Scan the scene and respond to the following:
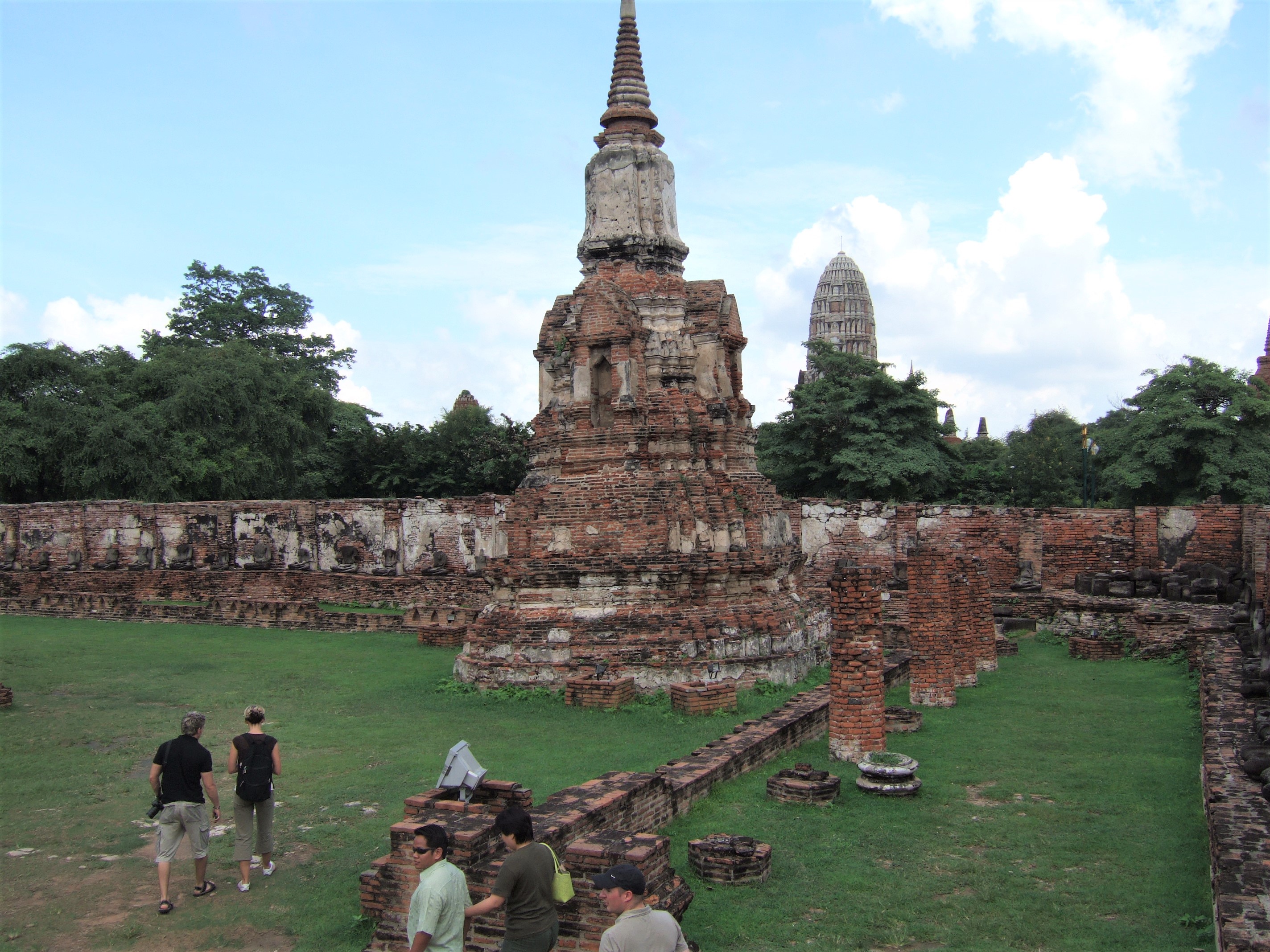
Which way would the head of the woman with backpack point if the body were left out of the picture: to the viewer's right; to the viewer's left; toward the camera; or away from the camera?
away from the camera

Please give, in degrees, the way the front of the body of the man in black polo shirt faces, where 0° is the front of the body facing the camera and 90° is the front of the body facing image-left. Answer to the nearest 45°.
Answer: approximately 180°

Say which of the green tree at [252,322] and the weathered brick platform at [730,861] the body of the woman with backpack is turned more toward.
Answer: the green tree

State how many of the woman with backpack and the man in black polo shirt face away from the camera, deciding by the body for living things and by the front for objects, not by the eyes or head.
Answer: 2

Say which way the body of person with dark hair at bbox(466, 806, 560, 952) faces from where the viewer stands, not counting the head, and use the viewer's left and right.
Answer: facing away from the viewer and to the left of the viewer

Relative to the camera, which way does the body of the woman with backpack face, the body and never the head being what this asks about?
away from the camera

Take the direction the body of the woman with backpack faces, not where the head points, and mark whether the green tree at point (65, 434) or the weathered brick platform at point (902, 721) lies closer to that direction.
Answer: the green tree

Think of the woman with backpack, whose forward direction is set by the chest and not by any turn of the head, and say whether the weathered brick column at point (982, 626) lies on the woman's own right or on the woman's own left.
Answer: on the woman's own right

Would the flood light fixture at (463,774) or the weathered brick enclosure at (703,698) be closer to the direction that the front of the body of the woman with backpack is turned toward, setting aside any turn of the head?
the weathered brick enclosure

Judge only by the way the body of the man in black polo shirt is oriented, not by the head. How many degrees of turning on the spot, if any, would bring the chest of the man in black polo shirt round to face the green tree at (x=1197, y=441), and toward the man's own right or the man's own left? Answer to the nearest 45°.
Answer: approximately 45° to the man's own right

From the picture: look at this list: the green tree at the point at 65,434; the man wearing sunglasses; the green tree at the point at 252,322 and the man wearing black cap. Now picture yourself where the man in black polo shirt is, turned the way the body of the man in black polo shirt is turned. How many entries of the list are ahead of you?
2

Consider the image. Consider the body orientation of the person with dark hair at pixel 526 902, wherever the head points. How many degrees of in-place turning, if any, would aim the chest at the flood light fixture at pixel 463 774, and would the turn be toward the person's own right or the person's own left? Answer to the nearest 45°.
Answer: approximately 45° to the person's own right
